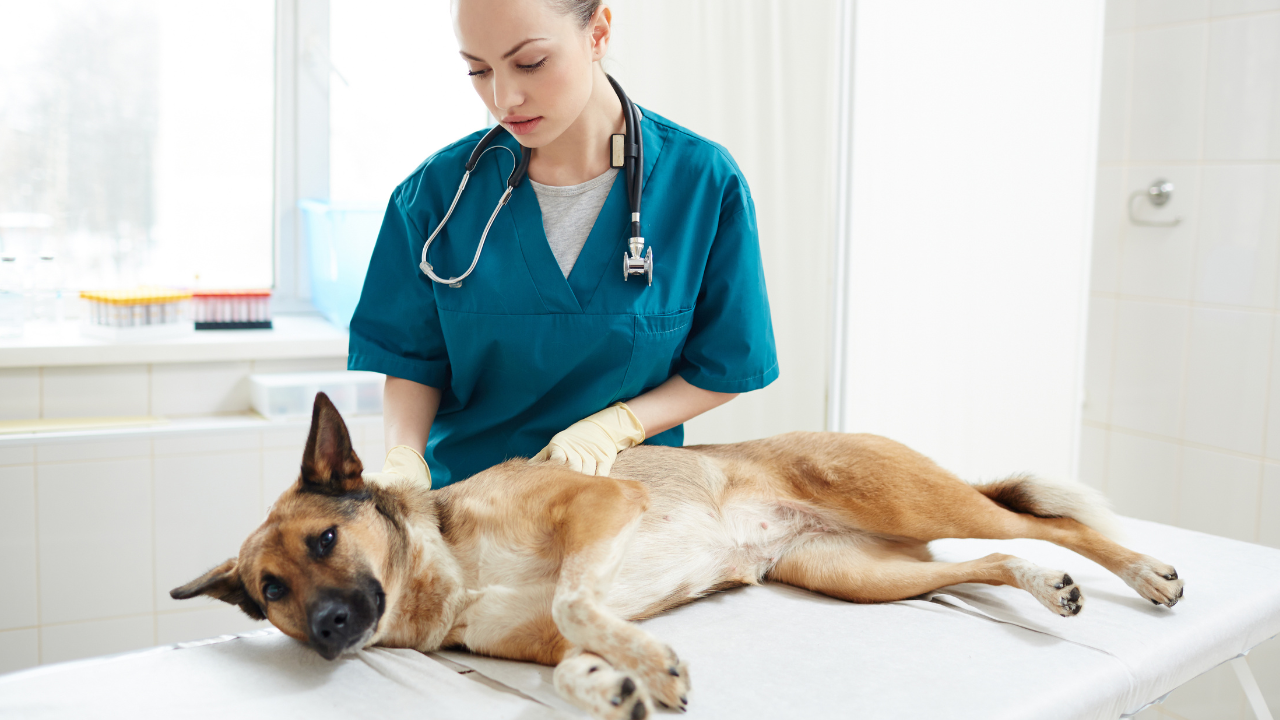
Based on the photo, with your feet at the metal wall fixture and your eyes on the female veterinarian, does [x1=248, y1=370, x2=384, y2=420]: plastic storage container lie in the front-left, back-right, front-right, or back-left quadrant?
front-right

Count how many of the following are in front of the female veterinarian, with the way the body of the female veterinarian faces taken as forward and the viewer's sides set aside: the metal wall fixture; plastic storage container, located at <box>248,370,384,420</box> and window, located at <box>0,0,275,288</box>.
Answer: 0

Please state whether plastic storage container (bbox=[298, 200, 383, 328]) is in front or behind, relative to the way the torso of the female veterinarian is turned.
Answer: behind

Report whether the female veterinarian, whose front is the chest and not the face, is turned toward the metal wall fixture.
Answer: no

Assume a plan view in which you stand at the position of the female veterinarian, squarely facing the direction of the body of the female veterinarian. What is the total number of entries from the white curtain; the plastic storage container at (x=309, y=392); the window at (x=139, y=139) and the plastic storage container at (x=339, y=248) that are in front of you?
0

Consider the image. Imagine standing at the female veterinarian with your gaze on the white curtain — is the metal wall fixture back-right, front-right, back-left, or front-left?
front-right

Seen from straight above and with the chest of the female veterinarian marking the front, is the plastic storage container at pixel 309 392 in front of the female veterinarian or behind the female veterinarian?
behind

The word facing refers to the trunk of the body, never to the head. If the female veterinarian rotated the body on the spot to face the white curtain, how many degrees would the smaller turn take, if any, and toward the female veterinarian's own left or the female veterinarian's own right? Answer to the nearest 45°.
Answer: approximately 135° to the female veterinarian's own left

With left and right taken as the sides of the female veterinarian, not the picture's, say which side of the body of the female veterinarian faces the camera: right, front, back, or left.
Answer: front

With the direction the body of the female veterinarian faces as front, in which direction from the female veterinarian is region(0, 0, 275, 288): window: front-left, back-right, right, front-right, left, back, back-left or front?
back-right
